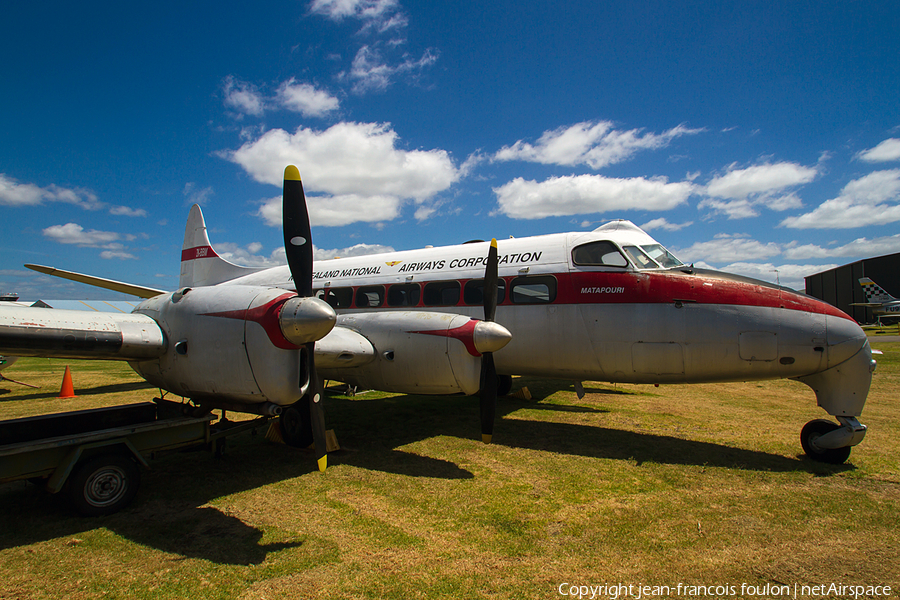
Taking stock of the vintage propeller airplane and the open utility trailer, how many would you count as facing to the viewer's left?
0

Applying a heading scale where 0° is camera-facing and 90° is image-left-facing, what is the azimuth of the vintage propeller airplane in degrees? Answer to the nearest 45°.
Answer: approximately 315°

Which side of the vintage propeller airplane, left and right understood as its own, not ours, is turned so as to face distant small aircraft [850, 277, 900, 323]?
left

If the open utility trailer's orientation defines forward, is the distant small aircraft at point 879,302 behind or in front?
in front
